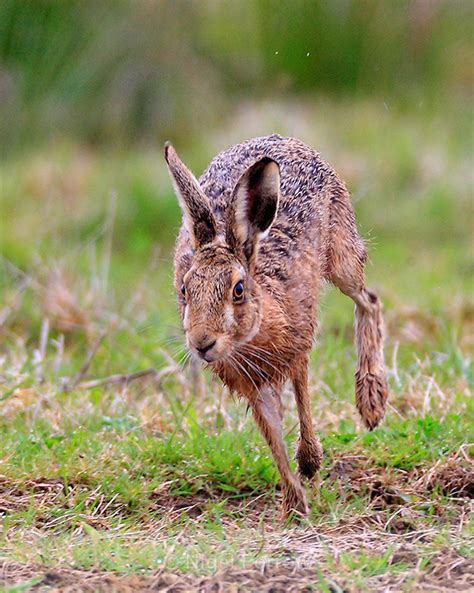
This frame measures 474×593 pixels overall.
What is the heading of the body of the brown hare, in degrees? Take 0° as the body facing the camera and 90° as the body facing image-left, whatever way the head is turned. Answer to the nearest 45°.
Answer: approximately 45°
